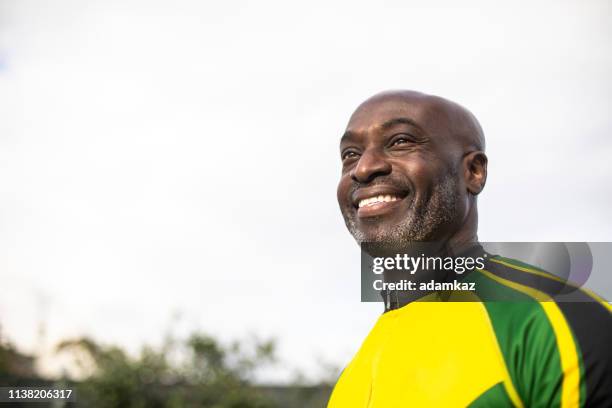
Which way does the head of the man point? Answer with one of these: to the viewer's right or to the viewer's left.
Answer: to the viewer's left

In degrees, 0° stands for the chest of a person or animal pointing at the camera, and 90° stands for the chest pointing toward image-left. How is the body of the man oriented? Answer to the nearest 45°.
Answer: approximately 45°

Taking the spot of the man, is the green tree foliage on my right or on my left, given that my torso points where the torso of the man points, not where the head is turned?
on my right
